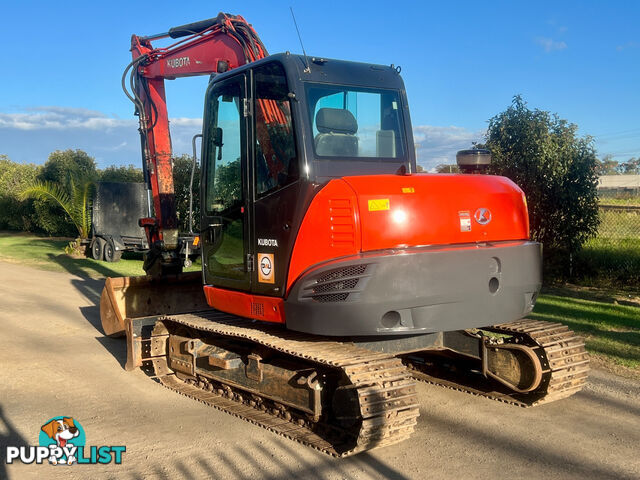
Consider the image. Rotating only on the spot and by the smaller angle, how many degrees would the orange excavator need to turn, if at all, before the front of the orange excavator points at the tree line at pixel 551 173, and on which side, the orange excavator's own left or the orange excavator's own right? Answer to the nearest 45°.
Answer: approximately 90° to the orange excavator's own right

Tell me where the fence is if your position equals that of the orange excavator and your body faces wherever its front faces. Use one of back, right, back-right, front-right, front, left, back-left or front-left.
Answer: right

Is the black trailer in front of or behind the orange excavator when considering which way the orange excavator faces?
in front

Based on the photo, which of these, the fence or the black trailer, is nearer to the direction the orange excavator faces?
the black trailer

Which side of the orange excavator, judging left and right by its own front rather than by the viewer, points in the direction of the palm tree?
front

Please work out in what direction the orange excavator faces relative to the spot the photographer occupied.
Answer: facing away from the viewer and to the left of the viewer

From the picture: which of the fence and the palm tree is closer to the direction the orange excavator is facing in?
the palm tree
